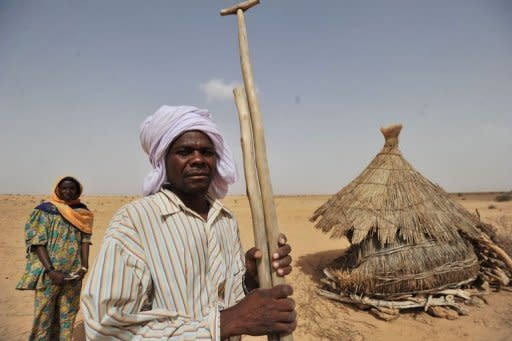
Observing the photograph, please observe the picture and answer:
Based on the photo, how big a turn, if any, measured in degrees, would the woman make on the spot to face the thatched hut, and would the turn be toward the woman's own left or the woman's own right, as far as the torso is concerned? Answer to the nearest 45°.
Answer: approximately 45° to the woman's own left

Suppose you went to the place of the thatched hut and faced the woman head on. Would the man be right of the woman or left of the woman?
left

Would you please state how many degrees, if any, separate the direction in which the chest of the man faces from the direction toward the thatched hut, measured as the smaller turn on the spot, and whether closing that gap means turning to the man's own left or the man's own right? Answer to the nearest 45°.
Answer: approximately 90° to the man's own left

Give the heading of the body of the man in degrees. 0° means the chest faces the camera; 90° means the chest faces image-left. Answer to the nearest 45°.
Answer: approximately 315°
